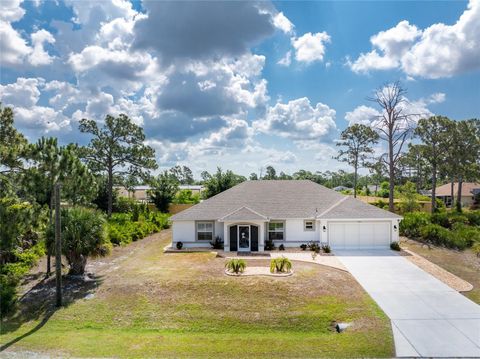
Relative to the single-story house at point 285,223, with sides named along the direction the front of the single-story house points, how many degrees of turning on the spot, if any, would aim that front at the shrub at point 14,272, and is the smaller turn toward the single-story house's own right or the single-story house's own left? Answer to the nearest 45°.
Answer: approximately 45° to the single-story house's own right

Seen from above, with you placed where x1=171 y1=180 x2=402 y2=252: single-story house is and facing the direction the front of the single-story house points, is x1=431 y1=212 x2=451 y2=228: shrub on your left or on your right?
on your left

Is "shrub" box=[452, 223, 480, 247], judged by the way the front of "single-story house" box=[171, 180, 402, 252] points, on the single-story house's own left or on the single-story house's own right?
on the single-story house's own left

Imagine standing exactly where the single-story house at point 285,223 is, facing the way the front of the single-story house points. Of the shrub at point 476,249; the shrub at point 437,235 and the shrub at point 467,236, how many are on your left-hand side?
3

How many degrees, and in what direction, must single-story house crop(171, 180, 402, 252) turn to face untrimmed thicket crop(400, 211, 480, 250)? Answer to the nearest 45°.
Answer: approximately 90° to its left

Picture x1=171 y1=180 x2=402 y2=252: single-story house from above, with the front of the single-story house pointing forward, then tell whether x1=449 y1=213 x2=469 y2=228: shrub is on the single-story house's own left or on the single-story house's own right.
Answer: on the single-story house's own left

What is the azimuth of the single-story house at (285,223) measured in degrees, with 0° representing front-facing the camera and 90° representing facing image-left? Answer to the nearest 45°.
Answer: approximately 0°

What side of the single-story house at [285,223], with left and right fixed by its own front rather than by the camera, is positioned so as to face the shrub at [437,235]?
left

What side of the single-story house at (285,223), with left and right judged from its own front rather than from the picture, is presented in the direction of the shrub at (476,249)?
left

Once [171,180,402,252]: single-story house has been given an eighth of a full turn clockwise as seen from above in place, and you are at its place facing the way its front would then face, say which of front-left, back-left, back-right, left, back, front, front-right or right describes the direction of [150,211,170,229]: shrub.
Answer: right

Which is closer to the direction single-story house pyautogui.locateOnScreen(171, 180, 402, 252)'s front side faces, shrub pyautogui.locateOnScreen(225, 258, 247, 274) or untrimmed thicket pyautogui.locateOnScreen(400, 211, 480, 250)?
the shrub

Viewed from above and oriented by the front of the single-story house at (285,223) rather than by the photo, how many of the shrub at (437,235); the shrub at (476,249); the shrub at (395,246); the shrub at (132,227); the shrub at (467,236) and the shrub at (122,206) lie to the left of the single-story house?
4
